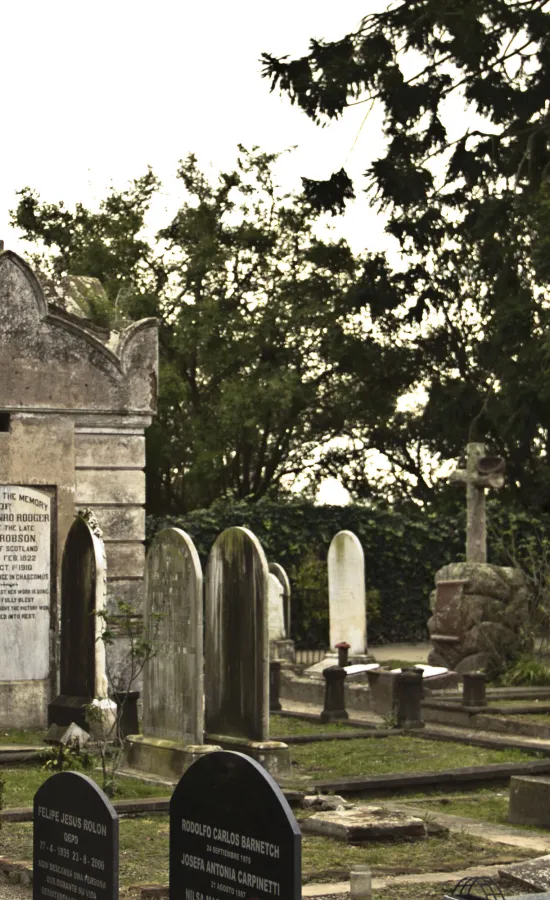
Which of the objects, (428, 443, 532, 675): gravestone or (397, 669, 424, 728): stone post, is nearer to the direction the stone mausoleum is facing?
the stone post

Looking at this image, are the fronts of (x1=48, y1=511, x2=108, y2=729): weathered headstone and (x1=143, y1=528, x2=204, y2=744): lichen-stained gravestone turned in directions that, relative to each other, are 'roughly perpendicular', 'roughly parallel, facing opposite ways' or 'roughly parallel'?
roughly parallel

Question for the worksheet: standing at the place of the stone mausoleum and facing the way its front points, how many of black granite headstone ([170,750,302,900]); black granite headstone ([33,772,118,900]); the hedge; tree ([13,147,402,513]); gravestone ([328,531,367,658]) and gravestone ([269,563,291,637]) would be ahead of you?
2

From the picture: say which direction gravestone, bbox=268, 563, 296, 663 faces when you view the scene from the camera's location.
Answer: facing the viewer

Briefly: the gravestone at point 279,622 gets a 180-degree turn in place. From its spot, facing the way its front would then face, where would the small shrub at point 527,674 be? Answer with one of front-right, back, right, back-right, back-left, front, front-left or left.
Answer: back-right

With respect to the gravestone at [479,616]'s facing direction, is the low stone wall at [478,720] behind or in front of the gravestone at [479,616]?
in front

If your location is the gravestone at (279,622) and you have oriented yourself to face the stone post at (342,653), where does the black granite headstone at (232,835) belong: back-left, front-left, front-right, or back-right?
front-right

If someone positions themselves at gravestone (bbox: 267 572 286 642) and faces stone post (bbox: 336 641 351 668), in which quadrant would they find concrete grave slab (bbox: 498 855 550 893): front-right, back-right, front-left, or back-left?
front-right

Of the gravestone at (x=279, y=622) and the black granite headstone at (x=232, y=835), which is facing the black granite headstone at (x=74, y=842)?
the gravestone

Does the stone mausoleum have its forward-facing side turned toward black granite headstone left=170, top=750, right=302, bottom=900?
yes

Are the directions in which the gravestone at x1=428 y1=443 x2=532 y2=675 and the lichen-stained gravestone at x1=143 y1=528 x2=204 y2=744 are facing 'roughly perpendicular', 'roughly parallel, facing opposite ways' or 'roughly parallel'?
roughly parallel

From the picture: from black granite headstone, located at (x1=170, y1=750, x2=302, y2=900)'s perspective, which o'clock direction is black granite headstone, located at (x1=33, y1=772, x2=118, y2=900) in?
black granite headstone, located at (x1=33, y1=772, x2=118, y2=900) is roughly at 3 o'clock from black granite headstone, located at (x1=170, y1=750, x2=302, y2=900).

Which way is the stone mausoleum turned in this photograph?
toward the camera

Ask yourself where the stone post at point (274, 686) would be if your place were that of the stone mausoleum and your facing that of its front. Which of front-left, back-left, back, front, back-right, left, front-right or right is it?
back-left
